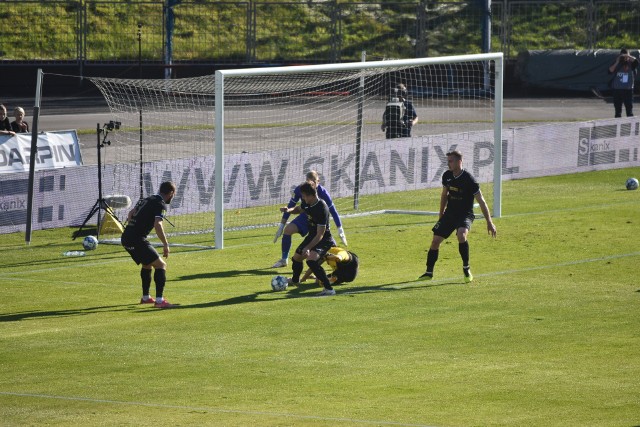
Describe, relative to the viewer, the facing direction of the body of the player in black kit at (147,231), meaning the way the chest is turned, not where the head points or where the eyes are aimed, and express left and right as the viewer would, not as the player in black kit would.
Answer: facing away from the viewer and to the right of the viewer

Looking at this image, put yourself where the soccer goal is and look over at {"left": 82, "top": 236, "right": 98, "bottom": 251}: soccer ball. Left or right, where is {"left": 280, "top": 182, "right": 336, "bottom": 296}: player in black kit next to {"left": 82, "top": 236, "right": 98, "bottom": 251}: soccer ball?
left

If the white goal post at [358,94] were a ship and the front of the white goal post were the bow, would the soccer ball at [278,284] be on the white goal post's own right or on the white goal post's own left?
on the white goal post's own right

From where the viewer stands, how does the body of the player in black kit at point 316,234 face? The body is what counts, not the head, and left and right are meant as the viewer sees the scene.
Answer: facing the viewer and to the left of the viewer

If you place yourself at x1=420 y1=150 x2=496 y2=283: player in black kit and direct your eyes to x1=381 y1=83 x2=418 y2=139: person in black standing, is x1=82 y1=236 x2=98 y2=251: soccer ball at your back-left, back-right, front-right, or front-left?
front-left

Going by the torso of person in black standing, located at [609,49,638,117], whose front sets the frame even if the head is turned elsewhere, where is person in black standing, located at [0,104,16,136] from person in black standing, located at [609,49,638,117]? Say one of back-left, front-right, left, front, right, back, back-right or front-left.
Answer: front-right

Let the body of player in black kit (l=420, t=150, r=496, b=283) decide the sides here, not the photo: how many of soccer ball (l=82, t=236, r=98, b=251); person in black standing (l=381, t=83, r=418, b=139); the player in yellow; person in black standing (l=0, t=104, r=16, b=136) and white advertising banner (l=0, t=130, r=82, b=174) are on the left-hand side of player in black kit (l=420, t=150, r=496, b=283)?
0

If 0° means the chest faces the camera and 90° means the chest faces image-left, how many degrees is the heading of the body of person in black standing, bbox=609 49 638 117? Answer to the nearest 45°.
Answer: approximately 0°

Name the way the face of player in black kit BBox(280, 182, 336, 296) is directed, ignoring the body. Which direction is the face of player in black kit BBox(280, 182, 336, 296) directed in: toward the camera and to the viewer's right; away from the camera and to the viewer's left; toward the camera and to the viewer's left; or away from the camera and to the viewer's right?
toward the camera and to the viewer's left

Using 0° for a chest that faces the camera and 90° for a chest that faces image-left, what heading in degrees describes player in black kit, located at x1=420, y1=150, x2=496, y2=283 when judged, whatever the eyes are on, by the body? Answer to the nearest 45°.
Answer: approximately 45°

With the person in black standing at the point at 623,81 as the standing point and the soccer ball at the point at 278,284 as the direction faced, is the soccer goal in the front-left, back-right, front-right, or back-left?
front-right

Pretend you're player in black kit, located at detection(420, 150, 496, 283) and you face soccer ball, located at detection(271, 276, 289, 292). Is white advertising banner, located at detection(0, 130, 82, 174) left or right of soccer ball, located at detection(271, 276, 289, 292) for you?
right

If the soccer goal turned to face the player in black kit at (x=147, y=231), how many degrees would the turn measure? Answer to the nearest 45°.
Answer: approximately 45° to its right

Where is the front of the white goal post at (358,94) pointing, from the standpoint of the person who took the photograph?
facing the viewer and to the right of the viewer

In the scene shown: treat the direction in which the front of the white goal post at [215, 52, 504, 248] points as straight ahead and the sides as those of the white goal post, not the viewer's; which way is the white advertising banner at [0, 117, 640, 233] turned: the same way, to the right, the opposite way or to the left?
the same way

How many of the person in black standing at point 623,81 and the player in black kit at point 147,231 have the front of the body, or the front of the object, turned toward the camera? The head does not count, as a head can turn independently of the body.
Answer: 1

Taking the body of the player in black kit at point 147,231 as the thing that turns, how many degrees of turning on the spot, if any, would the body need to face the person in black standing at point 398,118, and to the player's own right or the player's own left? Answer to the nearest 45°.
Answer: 0° — they already face them
